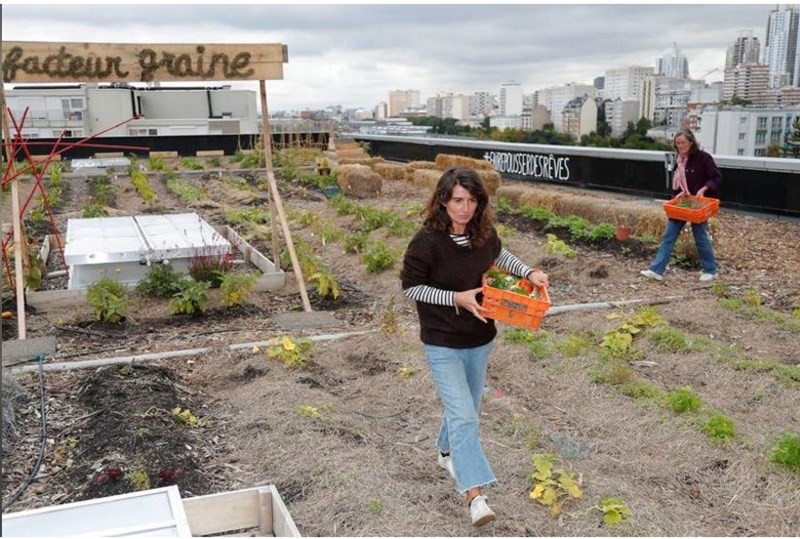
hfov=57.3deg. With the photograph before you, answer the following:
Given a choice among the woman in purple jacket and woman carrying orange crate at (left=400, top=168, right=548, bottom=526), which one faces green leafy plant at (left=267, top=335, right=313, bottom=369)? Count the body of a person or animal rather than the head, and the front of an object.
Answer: the woman in purple jacket

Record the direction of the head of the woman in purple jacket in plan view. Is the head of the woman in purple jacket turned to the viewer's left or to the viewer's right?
to the viewer's left

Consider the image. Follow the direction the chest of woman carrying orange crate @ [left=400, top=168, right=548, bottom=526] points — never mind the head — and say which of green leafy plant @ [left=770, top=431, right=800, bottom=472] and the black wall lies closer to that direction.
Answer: the green leafy plant

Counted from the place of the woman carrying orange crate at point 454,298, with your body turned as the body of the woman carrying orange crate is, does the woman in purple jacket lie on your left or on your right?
on your left

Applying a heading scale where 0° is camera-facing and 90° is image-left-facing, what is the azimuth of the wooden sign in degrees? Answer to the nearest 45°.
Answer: approximately 0°

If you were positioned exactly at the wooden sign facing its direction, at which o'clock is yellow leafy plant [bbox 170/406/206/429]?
The yellow leafy plant is roughly at 12 o'clock from the wooden sign.

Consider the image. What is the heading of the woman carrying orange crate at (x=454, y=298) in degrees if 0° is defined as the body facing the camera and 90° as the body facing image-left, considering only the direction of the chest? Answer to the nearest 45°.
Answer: approximately 315°
